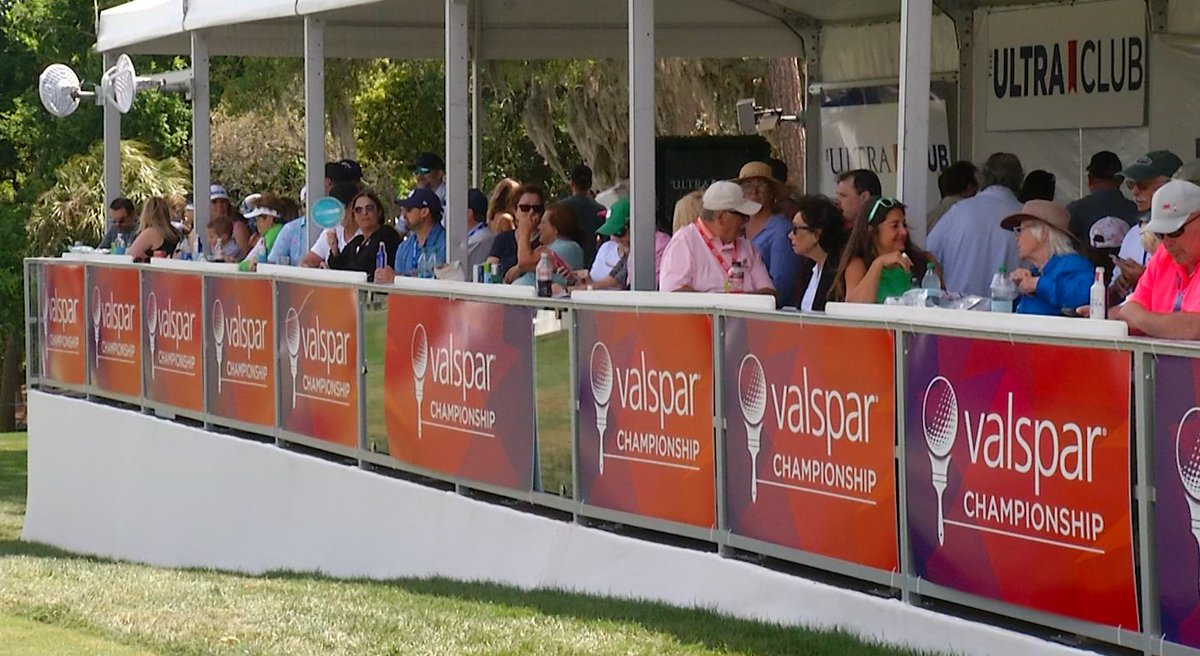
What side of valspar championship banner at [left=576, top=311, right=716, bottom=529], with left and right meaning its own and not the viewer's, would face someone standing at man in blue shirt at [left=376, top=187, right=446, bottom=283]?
right

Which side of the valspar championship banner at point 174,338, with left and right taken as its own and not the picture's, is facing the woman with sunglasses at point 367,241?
left

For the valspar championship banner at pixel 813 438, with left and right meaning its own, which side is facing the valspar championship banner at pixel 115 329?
right

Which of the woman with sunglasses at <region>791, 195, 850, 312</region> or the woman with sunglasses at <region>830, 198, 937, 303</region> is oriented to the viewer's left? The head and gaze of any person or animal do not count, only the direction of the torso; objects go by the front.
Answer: the woman with sunglasses at <region>791, 195, 850, 312</region>

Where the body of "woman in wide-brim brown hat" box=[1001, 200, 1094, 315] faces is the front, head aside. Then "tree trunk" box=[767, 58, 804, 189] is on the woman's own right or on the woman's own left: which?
on the woman's own right

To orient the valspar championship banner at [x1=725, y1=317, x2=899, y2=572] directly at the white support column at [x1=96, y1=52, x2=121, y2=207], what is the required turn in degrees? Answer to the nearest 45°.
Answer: approximately 90° to its right

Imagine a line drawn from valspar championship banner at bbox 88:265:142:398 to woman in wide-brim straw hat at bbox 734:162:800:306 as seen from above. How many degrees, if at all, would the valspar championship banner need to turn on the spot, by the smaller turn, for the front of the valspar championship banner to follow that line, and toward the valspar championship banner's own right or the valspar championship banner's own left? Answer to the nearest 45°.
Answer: approximately 90° to the valspar championship banner's own left

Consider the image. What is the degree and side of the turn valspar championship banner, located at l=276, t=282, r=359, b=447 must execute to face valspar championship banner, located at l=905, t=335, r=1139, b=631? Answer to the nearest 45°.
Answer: approximately 45° to its left

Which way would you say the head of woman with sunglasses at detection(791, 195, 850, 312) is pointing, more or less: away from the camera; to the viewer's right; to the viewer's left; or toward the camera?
to the viewer's left

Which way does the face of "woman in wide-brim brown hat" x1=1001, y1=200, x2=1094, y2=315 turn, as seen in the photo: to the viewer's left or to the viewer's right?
to the viewer's left

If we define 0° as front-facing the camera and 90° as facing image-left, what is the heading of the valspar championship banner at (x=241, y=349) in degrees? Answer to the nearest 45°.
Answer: approximately 45°

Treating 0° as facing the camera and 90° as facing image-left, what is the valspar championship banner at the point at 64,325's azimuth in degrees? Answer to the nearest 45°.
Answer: approximately 45°
